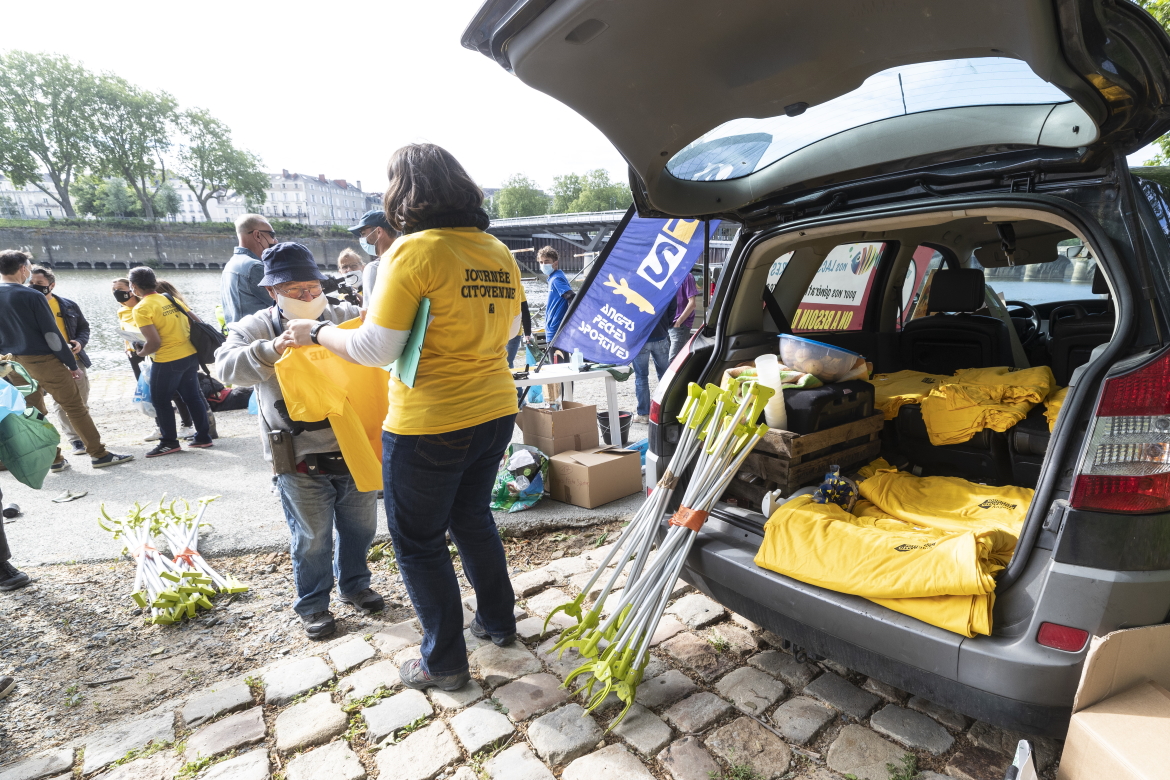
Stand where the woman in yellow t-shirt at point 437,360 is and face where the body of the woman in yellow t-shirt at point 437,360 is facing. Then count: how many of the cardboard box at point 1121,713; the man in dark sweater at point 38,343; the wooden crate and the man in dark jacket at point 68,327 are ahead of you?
2

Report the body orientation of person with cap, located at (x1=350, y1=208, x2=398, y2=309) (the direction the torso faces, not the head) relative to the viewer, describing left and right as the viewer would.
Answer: facing to the left of the viewer

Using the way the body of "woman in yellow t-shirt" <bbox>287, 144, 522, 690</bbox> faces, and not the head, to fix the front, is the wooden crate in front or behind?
behind

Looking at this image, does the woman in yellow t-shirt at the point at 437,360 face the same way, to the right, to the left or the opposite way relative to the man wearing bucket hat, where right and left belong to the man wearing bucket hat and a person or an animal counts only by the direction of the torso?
the opposite way

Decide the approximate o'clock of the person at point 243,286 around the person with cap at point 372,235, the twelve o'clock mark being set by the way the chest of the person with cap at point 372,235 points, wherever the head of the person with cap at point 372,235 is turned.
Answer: the person at point 243,286 is roughly at 1 o'clock from the person with cap at point 372,235.

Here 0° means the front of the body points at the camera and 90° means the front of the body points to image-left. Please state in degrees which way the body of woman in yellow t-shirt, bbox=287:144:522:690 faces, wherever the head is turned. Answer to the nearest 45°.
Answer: approximately 135°

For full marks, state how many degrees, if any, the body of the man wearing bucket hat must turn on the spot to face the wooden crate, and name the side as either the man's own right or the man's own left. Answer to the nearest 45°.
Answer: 0° — they already face it

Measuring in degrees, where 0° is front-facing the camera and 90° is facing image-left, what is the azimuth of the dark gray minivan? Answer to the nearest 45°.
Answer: approximately 225°

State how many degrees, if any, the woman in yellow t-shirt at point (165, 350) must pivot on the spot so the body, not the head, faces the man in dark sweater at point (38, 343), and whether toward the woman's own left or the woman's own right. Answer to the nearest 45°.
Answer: approximately 45° to the woman's own left

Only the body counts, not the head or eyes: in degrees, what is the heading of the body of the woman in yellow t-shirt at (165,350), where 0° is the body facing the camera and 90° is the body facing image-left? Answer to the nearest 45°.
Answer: approximately 135°

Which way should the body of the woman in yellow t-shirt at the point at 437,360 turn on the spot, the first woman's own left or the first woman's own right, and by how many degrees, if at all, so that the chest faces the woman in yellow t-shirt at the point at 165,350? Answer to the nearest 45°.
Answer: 0° — they already face them

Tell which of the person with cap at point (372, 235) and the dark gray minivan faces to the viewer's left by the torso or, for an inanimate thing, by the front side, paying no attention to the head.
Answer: the person with cap

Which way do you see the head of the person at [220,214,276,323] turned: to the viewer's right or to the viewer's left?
to the viewer's right

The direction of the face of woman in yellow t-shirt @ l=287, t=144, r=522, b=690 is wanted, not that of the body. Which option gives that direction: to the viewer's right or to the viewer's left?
to the viewer's left
